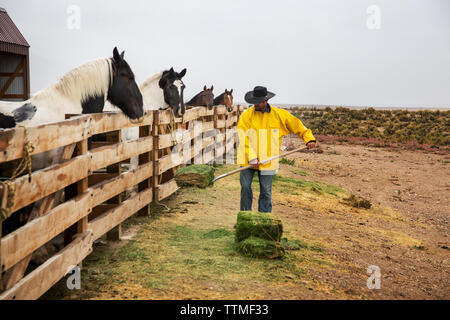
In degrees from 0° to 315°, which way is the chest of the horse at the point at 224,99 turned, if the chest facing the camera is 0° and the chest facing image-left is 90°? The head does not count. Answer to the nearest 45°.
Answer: approximately 315°

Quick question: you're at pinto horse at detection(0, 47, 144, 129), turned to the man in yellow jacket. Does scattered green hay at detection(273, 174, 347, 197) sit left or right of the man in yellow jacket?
left

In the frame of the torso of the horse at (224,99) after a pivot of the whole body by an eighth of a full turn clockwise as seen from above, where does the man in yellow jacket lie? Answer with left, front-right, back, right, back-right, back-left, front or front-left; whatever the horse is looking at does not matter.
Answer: front

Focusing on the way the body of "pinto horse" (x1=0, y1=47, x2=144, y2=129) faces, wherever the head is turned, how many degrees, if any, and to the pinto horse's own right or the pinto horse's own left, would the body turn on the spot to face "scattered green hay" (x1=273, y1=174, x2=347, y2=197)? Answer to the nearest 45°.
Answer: approximately 45° to the pinto horse's own left

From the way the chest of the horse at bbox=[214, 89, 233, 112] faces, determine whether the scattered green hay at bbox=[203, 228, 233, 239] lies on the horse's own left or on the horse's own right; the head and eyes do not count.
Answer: on the horse's own right

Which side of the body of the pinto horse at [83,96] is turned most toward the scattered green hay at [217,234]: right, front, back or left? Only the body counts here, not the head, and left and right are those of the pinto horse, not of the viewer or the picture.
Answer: front

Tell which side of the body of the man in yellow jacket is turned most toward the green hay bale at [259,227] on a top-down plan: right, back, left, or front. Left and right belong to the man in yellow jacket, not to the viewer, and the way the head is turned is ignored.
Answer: front

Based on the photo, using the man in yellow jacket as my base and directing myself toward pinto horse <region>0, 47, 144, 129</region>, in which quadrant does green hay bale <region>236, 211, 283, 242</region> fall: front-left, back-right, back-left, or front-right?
front-left

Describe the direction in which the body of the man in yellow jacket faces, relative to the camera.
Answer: toward the camera

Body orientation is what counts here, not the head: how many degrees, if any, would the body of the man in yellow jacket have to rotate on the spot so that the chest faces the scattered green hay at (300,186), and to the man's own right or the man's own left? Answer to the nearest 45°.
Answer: approximately 180°

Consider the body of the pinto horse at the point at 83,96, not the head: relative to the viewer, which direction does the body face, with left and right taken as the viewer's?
facing to the right of the viewer

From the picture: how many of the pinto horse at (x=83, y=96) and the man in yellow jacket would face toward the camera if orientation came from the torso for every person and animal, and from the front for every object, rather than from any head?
1
